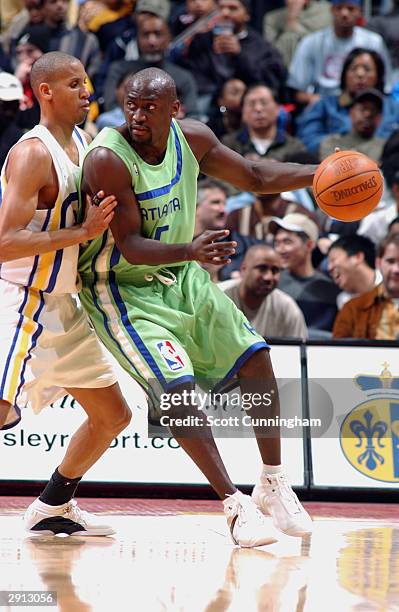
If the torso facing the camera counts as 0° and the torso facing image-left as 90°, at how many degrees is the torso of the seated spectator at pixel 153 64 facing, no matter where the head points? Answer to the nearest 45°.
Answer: approximately 0°
